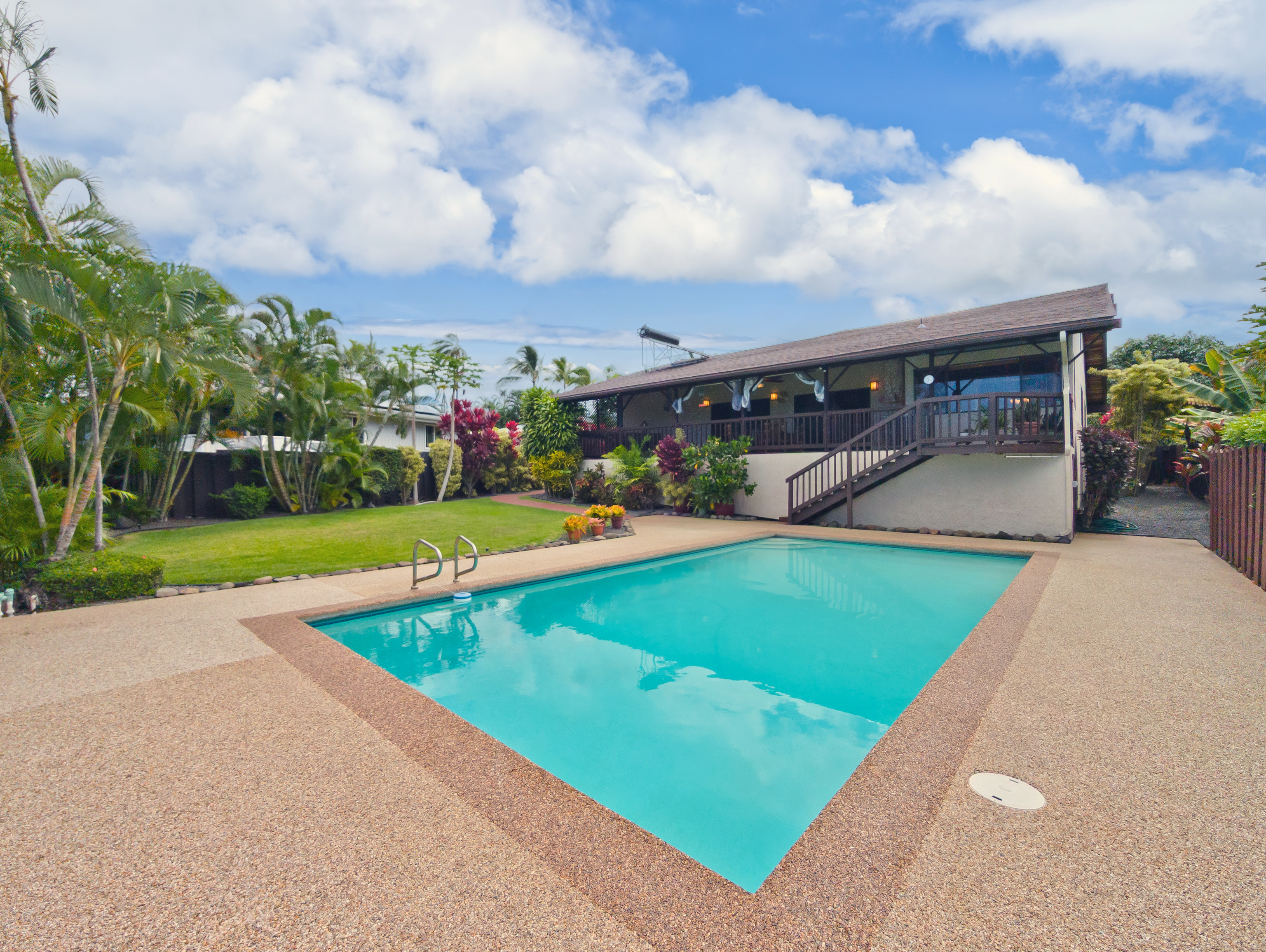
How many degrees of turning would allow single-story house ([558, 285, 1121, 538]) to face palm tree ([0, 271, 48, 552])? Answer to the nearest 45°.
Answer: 0° — it already faces it

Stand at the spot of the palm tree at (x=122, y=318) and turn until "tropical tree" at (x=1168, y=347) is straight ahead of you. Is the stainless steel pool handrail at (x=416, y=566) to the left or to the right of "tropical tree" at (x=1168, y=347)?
right

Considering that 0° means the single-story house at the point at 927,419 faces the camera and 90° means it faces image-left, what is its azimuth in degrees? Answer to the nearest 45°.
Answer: approximately 45°

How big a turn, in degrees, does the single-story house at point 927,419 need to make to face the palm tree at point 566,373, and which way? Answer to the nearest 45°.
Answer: approximately 90° to its right

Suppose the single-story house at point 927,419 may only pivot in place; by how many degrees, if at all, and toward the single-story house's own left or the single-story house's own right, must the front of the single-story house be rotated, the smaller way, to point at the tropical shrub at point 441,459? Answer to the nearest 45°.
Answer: approximately 45° to the single-story house's own right

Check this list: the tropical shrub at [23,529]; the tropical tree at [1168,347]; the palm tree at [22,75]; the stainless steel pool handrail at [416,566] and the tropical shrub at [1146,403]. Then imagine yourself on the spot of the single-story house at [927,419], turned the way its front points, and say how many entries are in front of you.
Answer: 3

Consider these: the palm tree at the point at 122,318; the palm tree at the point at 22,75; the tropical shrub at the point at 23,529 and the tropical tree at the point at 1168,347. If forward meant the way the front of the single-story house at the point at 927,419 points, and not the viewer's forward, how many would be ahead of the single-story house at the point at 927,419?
3

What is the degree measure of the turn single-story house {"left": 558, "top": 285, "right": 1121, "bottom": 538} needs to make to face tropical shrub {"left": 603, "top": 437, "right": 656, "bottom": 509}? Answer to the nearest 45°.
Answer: approximately 45° to its right

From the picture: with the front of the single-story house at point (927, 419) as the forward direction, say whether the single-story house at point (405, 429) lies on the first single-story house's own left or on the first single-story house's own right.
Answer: on the first single-story house's own right

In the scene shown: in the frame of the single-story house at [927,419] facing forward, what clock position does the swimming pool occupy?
The swimming pool is roughly at 11 o'clock from the single-story house.

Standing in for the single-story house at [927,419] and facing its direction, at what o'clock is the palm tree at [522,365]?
The palm tree is roughly at 3 o'clock from the single-story house.
